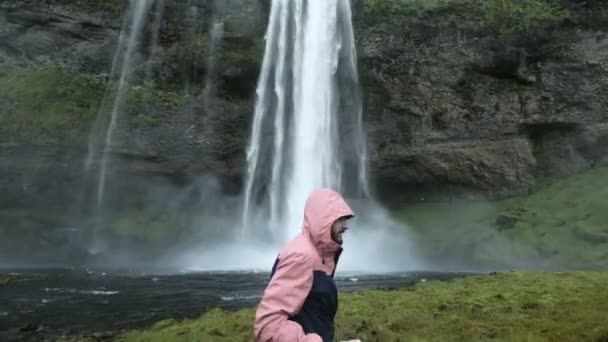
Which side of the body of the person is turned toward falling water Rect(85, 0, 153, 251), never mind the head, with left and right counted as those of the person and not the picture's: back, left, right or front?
left

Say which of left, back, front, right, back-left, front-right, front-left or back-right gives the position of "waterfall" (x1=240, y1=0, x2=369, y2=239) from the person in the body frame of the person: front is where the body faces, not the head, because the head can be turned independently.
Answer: left

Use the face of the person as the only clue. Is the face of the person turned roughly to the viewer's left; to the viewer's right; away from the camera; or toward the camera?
to the viewer's right

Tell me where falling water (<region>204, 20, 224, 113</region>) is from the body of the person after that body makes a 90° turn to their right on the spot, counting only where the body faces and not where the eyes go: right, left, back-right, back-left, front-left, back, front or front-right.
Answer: back

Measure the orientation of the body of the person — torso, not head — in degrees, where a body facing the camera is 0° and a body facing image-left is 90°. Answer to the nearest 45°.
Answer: approximately 270°

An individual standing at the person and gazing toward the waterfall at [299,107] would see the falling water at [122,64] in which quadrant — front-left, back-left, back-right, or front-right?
front-left
